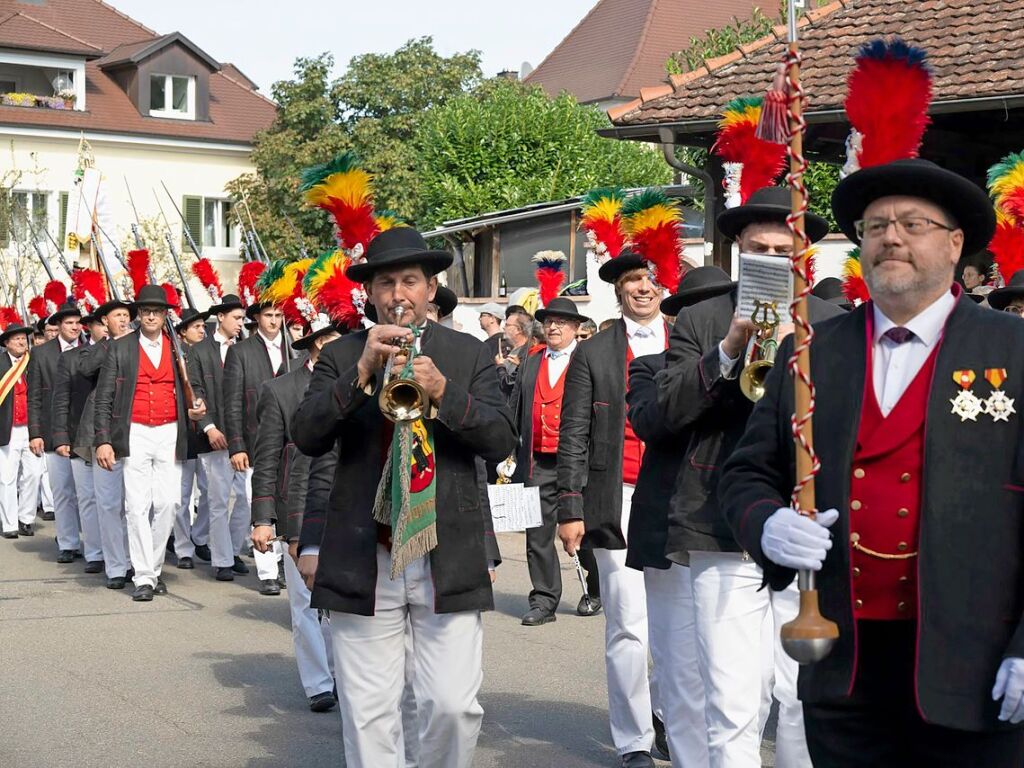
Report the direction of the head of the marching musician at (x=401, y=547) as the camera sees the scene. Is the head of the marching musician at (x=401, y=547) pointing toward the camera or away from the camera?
toward the camera

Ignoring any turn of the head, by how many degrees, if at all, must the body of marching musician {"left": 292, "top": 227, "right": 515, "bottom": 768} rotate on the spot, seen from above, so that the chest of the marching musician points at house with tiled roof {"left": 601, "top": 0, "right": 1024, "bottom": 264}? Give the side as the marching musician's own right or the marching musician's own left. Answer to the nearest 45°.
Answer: approximately 135° to the marching musician's own left

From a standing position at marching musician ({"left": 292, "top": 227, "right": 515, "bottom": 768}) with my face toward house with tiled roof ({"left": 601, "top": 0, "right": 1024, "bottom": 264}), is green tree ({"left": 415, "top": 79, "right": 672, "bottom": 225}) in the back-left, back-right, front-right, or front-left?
front-left

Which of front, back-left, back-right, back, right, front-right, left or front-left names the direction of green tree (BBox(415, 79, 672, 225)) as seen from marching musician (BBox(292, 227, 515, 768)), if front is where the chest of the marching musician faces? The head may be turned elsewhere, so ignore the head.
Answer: back

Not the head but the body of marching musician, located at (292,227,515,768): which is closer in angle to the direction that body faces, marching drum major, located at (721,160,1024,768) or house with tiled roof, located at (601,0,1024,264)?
the marching drum major

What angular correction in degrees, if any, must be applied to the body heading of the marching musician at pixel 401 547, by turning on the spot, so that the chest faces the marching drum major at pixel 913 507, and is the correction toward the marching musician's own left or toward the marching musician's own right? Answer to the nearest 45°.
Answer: approximately 45° to the marching musician's own left

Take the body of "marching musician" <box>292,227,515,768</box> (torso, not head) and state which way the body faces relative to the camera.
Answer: toward the camera
